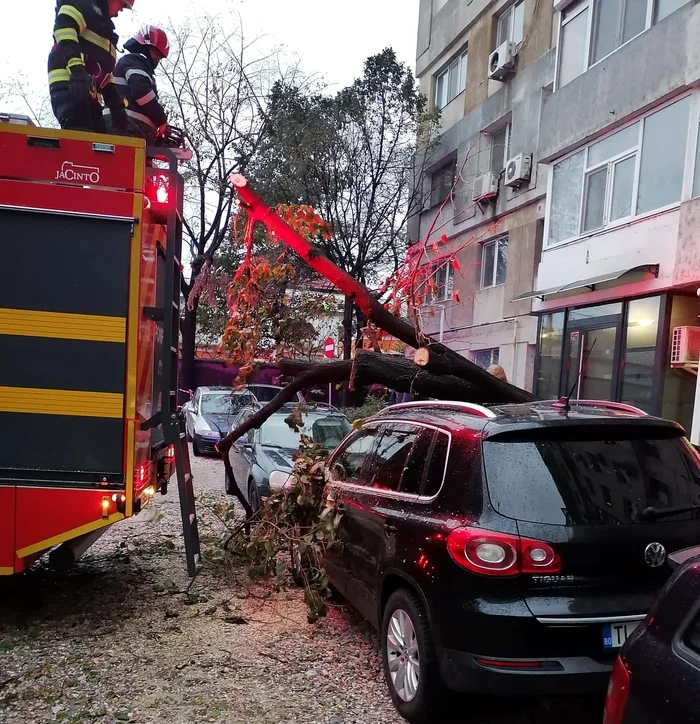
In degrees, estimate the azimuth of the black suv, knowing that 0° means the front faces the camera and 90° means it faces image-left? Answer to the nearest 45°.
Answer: approximately 135°

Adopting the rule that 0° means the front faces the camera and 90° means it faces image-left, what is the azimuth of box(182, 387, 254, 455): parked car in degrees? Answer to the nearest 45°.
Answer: approximately 315°

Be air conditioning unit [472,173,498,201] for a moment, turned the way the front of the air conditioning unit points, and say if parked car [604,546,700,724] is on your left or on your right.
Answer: on your left

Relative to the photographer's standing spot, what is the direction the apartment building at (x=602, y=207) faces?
facing the viewer and to the left of the viewer

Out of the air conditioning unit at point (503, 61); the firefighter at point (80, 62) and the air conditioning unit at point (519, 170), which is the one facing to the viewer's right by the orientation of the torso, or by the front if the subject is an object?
the firefighter

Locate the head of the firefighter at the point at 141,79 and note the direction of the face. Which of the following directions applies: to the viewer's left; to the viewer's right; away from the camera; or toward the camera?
to the viewer's right

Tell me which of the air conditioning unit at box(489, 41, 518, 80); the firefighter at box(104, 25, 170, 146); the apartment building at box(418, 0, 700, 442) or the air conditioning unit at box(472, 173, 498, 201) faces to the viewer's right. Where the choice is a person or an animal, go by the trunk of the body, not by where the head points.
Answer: the firefighter

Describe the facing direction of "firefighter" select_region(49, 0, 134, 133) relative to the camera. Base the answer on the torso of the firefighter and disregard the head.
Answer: to the viewer's right

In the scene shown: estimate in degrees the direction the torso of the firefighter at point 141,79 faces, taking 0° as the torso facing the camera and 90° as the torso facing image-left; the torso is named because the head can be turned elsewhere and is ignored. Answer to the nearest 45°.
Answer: approximately 270°

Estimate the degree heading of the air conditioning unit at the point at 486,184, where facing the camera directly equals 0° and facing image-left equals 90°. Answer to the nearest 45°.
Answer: approximately 45°
